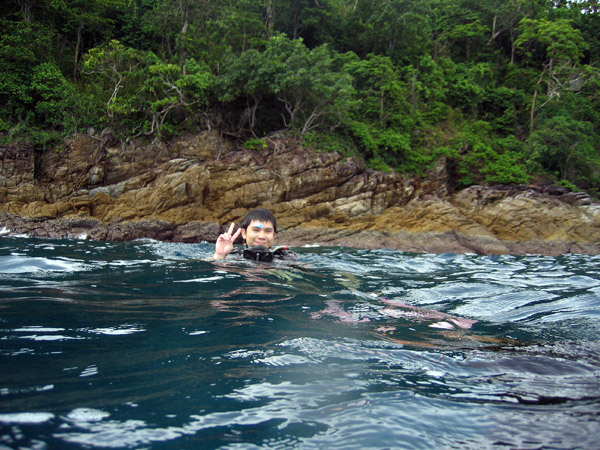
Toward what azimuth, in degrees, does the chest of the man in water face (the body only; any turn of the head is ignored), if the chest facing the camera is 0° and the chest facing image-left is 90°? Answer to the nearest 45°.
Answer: approximately 0°
